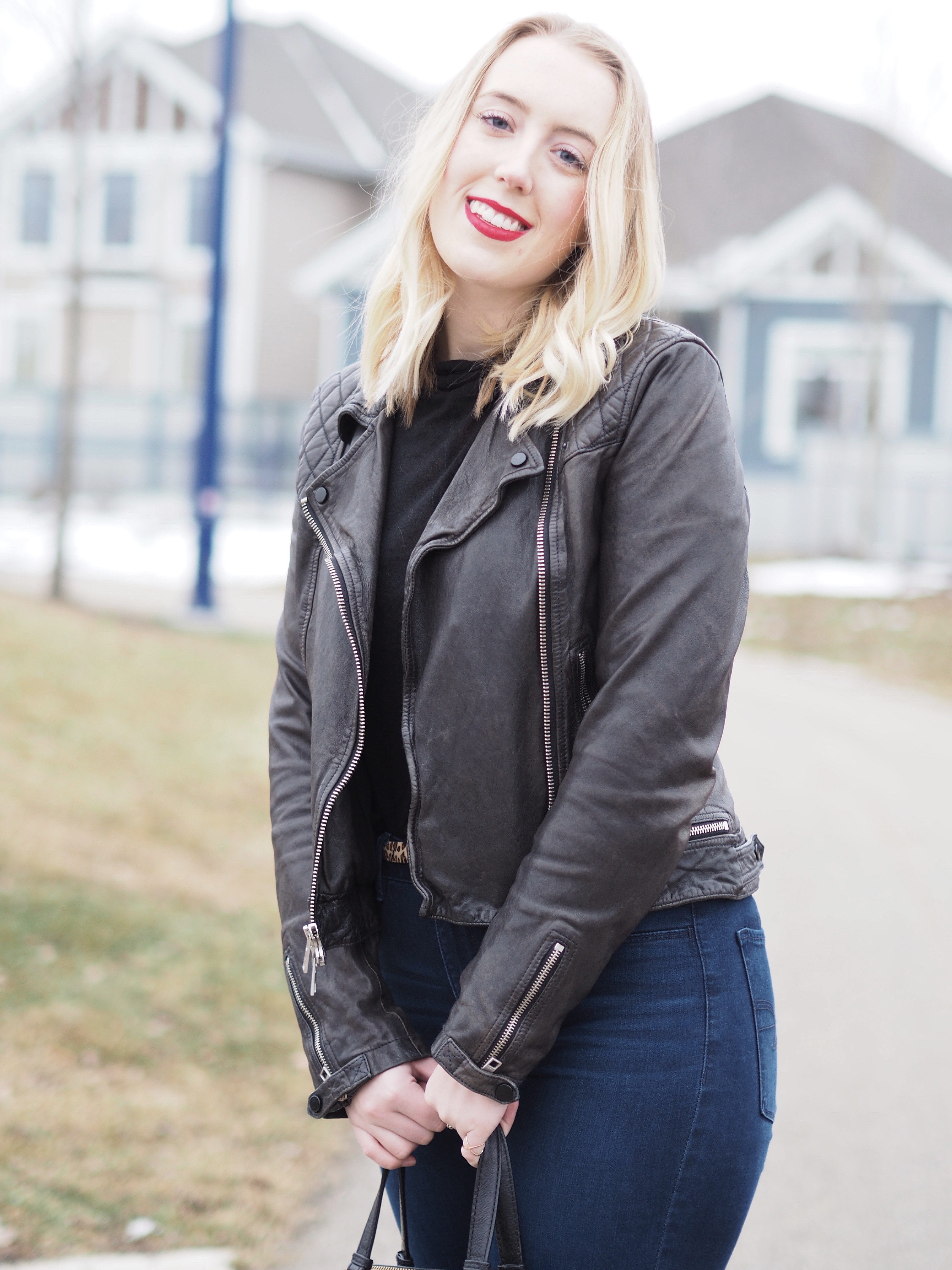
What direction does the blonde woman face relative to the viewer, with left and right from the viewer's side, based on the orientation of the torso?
facing the viewer and to the left of the viewer

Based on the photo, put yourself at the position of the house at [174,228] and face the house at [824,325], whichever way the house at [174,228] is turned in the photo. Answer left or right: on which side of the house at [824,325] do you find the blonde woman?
right

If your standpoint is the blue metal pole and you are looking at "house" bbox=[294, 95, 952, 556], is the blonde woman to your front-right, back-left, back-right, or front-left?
back-right

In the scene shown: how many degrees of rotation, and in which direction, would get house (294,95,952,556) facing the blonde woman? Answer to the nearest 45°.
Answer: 0° — it already faces them

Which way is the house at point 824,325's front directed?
toward the camera

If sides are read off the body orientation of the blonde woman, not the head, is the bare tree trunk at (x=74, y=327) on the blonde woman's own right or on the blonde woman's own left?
on the blonde woman's own right

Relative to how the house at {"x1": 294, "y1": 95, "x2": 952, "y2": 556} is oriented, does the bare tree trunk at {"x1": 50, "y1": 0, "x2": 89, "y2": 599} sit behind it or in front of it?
in front

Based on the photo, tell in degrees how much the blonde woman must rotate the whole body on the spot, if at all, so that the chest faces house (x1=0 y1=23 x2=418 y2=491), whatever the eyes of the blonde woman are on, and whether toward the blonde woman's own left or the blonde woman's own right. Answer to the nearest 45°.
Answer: approximately 135° to the blonde woman's own right
